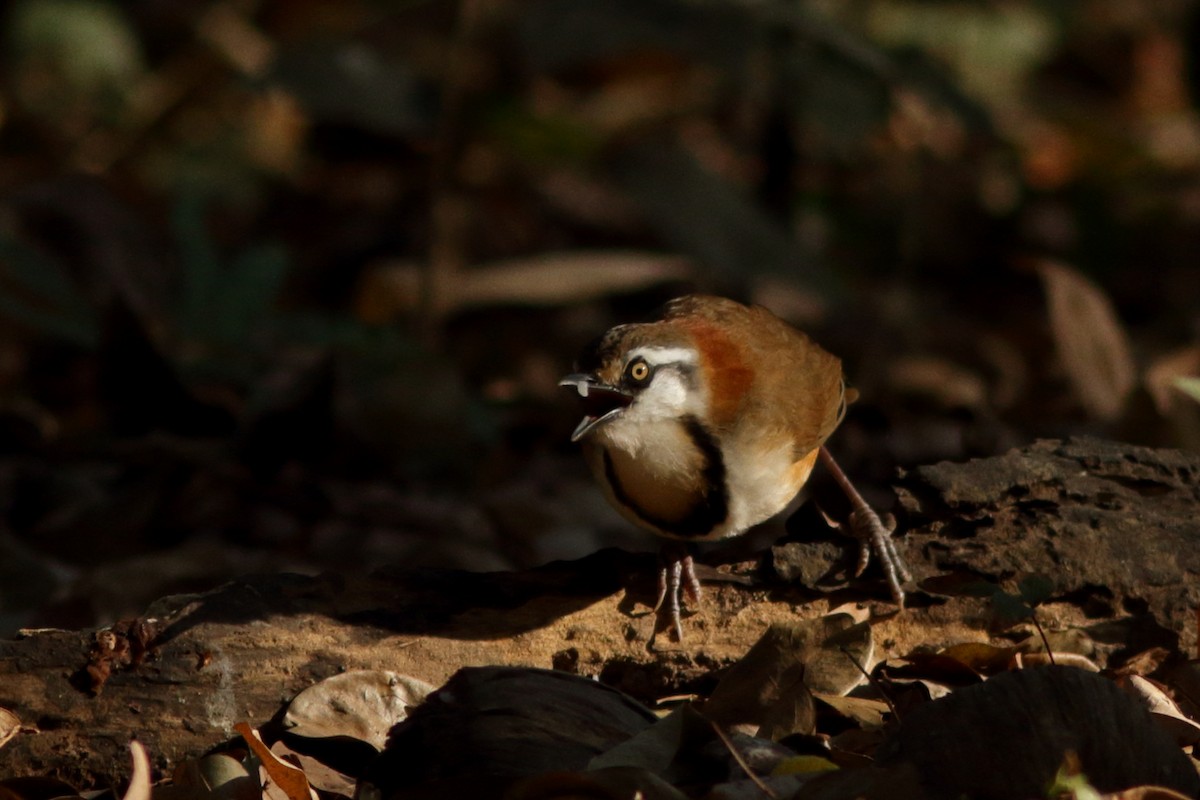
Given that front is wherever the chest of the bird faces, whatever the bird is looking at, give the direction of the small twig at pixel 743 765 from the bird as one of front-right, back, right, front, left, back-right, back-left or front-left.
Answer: front-left

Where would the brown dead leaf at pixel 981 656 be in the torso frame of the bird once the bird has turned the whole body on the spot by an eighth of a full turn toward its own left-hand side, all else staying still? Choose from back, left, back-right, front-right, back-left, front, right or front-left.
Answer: front-left

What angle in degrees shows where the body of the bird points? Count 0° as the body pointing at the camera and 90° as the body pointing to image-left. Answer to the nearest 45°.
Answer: approximately 45°

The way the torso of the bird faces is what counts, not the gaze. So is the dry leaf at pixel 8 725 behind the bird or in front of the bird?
in front

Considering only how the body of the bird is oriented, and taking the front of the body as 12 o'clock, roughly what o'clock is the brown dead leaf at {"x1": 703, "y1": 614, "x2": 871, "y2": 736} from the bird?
The brown dead leaf is roughly at 10 o'clock from the bird.

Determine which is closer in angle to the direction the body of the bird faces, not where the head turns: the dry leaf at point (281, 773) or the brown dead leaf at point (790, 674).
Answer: the dry leaf

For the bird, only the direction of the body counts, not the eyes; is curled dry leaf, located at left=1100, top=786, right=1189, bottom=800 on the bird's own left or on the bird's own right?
on the bird's own left

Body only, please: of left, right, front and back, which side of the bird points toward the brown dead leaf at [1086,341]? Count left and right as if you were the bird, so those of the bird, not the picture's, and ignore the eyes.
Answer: back

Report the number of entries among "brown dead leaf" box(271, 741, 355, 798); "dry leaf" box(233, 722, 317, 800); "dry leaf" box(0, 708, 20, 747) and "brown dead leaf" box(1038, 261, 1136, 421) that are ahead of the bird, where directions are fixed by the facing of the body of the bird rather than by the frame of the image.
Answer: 3

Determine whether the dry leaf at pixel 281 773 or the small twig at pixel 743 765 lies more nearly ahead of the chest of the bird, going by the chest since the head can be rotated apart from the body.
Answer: the dry leaf

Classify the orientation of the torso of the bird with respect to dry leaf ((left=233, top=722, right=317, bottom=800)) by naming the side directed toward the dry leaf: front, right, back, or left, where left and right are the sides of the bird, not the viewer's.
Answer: front

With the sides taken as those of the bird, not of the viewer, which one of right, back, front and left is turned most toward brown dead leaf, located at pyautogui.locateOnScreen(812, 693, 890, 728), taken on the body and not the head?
left

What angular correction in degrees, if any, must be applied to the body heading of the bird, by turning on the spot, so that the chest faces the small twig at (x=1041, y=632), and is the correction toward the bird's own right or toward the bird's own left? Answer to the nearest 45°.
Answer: approximately 90° to the bird's own left

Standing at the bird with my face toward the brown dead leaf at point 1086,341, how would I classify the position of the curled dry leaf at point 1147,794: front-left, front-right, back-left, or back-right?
back-right

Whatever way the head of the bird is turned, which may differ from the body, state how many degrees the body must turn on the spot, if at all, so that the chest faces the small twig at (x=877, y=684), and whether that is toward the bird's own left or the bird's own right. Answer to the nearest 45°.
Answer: approximately 90° to the bird's own left

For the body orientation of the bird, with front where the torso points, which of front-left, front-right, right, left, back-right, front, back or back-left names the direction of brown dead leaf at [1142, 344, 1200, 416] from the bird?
back

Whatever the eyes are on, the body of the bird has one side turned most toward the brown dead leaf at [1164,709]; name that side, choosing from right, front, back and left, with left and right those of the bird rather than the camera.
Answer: left
